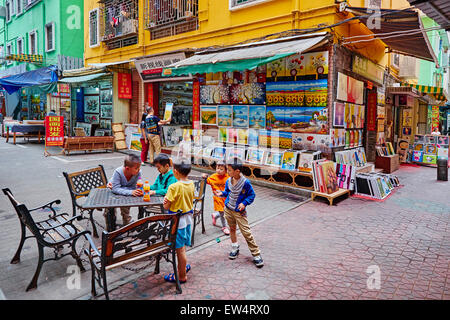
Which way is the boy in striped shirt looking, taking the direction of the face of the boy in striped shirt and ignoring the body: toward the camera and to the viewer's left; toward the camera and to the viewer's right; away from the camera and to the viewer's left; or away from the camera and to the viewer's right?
toward the camera and to the viewer's left

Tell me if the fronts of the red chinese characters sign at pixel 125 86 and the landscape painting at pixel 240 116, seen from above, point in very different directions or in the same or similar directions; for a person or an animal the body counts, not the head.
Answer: same or similar directions

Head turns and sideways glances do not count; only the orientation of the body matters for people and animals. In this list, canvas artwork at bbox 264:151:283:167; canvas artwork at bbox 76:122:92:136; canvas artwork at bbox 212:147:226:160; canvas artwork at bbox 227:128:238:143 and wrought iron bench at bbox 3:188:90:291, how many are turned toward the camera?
4

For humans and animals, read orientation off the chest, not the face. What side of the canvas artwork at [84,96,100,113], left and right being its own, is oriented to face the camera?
front

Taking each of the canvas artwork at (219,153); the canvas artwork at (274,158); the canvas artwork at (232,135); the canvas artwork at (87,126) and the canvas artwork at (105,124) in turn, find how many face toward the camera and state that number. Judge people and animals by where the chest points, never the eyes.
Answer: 5

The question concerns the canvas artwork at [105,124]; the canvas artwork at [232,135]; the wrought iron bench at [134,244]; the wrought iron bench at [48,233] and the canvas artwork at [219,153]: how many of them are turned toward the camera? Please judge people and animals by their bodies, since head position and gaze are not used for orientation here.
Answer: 3

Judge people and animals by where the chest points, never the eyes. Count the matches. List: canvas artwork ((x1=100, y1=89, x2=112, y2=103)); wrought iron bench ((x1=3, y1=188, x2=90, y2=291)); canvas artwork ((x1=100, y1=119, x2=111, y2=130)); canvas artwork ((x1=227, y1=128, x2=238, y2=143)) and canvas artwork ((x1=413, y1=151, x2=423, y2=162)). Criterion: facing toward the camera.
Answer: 4

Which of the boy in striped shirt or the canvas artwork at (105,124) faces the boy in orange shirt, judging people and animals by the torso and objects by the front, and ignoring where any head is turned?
the canvas artwork

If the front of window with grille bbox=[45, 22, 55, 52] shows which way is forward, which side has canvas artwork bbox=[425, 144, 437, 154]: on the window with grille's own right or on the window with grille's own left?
on the window with grille's own left

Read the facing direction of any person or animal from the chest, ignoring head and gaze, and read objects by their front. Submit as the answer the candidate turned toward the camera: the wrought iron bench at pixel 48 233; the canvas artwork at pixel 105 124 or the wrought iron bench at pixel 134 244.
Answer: the canvas artwork

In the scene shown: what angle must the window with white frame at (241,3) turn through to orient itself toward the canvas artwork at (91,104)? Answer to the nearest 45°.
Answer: approximately 90° to its right

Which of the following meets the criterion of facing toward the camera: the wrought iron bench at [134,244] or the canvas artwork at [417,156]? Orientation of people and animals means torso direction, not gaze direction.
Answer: the canvas artwork

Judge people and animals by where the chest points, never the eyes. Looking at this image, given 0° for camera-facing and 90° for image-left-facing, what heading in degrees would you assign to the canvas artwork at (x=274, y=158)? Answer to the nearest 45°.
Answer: approximately 0°

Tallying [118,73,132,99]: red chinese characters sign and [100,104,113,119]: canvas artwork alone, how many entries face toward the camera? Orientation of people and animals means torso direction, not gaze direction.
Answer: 2

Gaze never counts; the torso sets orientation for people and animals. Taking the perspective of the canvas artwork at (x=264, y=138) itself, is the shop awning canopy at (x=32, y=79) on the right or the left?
on its right

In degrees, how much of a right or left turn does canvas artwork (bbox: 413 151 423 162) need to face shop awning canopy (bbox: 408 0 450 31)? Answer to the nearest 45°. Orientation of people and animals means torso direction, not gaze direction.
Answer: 0° — it already faces it
